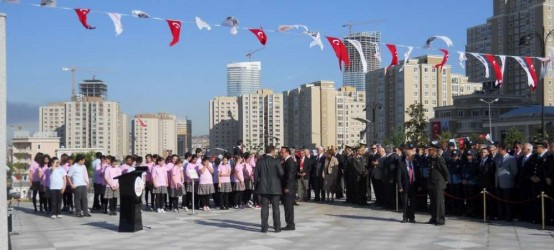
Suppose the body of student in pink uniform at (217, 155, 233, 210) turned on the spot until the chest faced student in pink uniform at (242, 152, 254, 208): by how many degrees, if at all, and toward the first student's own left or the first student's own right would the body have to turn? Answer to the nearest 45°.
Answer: approximately 135° to the first student's own left

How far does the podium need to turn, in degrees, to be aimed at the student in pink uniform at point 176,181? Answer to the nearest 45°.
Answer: approximately 135° to its left

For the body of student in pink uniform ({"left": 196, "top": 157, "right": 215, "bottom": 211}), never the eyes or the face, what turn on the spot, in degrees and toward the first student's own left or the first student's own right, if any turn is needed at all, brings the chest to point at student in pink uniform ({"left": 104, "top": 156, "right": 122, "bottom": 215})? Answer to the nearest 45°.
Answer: approximately 90° to the first student's own right

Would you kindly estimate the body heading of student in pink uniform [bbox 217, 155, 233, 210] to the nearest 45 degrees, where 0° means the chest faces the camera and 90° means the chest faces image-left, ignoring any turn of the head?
approximately 0°

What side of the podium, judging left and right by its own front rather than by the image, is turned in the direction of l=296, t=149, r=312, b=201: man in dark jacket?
left
